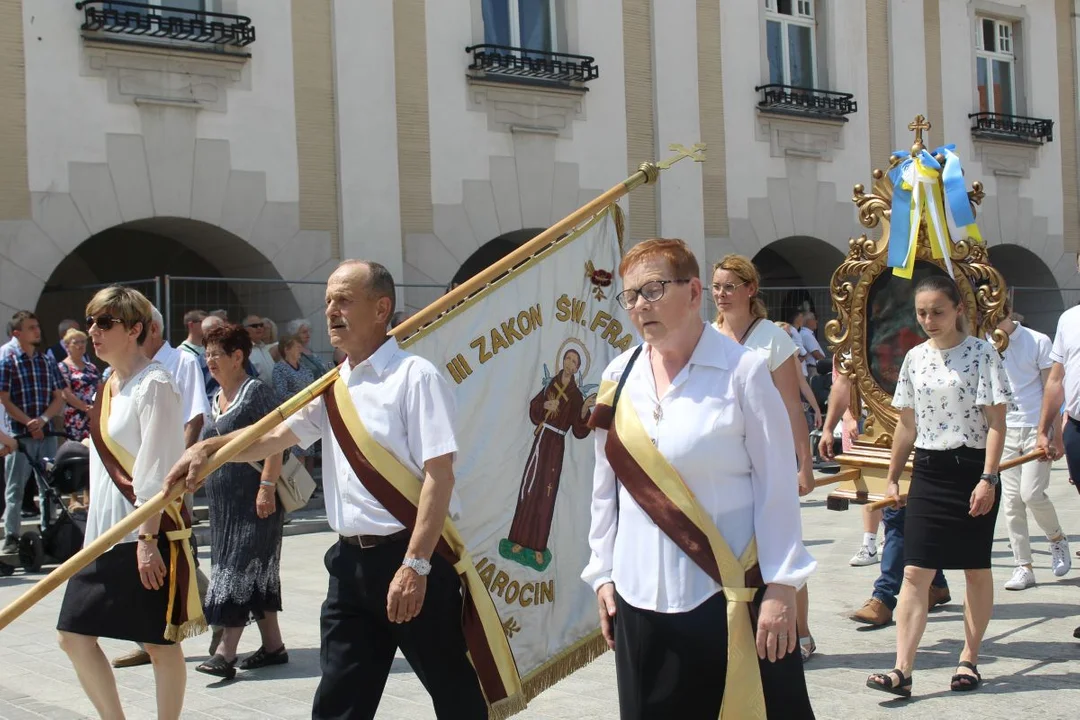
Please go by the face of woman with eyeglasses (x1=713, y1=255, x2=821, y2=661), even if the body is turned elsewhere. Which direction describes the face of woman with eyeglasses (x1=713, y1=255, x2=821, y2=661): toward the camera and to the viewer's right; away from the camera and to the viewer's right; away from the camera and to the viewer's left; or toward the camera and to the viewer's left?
toward the camera and to the viewer's left

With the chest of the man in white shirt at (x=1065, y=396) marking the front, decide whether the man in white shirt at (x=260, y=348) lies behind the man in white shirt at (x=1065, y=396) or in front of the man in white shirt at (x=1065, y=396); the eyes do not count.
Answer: in front

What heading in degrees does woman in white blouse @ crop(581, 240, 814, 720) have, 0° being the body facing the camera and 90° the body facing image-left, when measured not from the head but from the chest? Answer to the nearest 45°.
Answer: approximately 45°

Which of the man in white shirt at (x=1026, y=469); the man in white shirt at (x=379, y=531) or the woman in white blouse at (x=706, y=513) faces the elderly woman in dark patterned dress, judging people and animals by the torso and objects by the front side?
the man in white shirt at (x=1026, y=469)

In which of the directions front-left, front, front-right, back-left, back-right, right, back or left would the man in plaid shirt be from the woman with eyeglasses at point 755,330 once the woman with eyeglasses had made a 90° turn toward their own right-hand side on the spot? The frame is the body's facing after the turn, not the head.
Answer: front

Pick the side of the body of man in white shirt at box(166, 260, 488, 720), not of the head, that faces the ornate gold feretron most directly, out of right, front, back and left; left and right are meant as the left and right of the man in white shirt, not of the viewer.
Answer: back

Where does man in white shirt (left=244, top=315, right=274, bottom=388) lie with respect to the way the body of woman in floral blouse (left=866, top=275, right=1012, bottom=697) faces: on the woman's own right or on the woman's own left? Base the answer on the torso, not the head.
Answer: on the woman's own right

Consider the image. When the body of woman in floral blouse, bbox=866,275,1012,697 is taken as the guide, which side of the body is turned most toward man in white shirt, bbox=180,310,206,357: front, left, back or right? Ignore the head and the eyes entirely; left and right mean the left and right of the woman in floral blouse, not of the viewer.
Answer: right

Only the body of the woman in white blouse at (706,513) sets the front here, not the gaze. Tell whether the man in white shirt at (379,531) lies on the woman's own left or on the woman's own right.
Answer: on the woman's own right

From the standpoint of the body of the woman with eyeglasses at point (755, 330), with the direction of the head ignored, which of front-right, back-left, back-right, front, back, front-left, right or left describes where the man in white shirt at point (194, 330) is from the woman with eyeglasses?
right

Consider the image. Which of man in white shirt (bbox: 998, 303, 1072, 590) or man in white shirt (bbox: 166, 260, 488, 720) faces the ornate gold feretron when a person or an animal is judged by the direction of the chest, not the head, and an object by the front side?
man in white shirt (bbox: 998, 303, 1072, 590)

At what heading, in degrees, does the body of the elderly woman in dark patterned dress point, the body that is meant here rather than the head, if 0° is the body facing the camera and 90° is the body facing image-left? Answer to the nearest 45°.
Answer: approximately 45°
